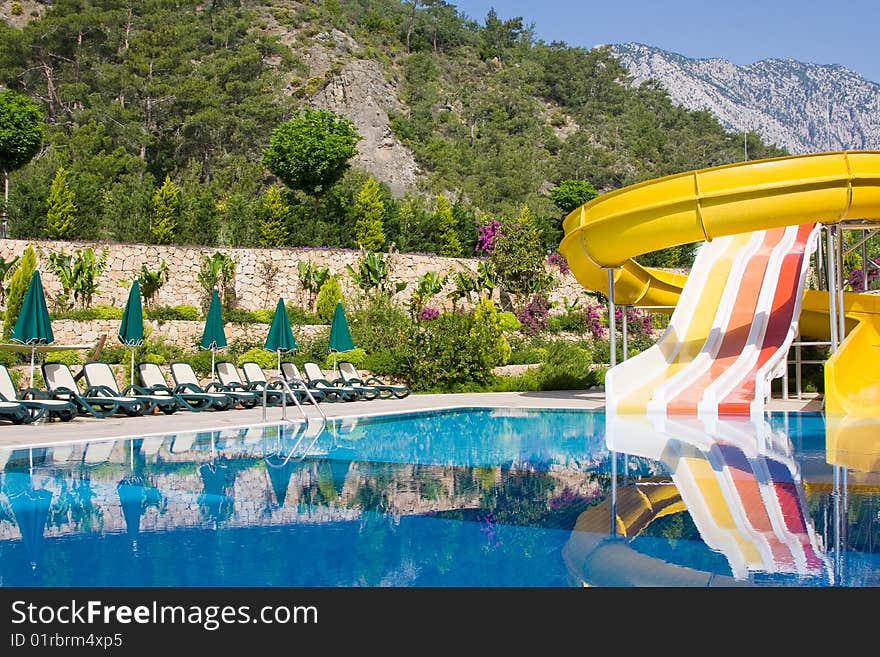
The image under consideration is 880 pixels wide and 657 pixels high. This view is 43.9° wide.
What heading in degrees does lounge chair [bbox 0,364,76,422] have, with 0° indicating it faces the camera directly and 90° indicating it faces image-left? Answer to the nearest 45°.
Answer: approximately 315°

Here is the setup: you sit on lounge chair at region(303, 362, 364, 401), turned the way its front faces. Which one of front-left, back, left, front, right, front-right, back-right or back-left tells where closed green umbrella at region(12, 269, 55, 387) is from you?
right

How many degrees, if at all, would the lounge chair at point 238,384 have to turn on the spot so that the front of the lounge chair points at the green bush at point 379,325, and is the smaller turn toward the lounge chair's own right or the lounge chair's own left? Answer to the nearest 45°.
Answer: approximately 90° to the lounge chair's own left

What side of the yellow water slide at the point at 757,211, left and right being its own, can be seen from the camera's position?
front

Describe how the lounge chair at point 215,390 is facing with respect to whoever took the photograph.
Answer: facing the viewer and to the right of the viewer

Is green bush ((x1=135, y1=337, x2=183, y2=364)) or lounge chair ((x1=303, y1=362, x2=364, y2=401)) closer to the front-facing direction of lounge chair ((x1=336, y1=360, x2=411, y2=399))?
the lounge chair

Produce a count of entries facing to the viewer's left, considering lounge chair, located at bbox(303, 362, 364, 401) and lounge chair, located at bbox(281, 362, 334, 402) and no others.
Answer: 0

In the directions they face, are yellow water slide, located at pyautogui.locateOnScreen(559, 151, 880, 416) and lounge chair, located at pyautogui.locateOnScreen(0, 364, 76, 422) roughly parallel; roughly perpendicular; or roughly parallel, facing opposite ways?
roughly perpendicular

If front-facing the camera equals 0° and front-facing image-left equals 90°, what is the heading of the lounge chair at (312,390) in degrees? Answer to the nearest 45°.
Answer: approximately 315°

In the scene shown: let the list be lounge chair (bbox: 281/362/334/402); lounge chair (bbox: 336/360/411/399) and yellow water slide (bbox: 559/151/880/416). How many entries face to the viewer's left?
0

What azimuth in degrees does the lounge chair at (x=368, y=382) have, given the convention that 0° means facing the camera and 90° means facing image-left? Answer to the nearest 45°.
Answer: approximately 315°
